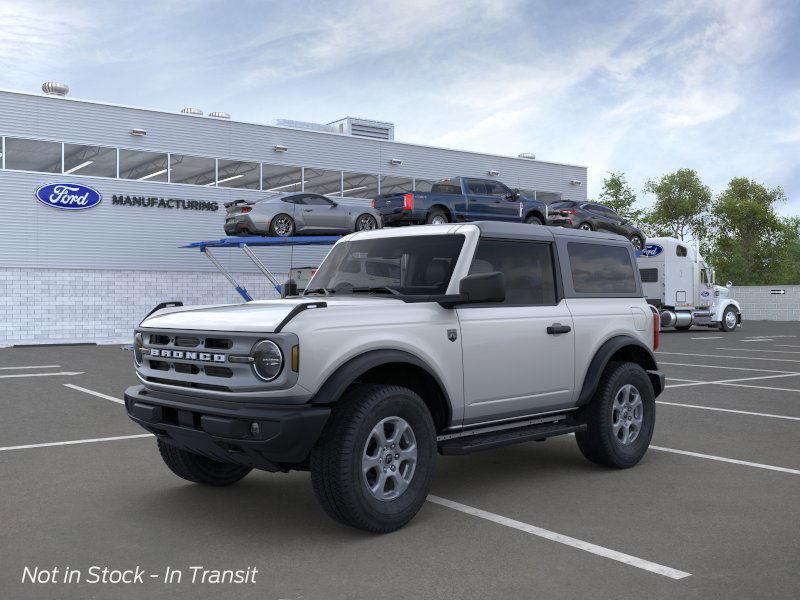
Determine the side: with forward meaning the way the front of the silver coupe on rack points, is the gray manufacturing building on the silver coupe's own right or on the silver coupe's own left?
on the silver coupe's own left

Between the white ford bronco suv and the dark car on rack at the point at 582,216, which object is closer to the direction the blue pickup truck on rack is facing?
the dark car on rack

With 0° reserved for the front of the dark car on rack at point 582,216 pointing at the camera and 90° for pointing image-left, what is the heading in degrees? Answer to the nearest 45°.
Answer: approximately 225°

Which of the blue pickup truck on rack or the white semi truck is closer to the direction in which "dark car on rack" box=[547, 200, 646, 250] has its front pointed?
the white semi truck

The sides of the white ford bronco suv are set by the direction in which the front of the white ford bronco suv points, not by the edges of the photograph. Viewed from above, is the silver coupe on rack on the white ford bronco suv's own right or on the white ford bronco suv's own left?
on the white ford bronco suv's own right

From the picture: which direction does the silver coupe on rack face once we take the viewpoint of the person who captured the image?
facing away from the viewer and to the right of the viewer

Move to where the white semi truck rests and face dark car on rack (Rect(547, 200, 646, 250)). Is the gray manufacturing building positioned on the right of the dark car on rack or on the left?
right

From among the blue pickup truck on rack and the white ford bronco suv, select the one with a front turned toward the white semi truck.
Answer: the blue pickup truck on rack

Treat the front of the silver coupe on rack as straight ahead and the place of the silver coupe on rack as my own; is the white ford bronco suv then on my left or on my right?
on my right

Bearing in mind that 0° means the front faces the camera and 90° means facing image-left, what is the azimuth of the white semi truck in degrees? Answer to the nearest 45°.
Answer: approximately 225°

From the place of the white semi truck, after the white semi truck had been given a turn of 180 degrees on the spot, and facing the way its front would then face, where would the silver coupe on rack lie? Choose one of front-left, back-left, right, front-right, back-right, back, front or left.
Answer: front

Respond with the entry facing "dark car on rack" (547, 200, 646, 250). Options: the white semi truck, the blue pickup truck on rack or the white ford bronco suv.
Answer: the blue pickup truck on rack

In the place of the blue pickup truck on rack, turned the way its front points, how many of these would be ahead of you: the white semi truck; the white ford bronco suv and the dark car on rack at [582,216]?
2

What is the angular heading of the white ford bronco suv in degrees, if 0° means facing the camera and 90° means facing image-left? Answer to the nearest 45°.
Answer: approximately 45°

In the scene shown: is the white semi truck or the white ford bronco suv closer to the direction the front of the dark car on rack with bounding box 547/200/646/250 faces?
the white semi truck
